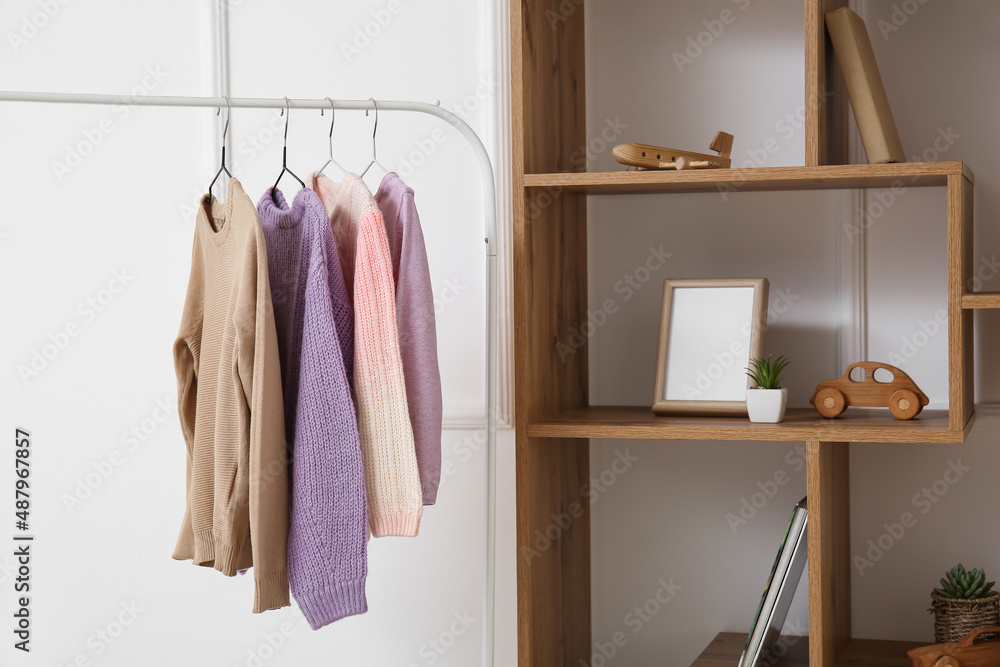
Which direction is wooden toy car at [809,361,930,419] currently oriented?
to the viewer's left

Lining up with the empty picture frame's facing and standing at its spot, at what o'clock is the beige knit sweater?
The beige knit sweater is roughly at 2 o'clock from the empty picture frame.

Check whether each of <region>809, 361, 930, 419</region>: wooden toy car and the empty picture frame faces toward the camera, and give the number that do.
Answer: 1

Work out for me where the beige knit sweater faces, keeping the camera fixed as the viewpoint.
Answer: facing the viewer and to the left of the viewer

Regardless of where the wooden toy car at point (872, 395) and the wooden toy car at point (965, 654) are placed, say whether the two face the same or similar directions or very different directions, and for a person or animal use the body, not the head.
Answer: same or similar directions

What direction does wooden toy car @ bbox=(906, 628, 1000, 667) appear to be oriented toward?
to the viewer's left

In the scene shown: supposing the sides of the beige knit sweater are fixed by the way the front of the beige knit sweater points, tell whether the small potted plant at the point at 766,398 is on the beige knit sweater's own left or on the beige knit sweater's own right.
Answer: on the beige knit sweater's own left

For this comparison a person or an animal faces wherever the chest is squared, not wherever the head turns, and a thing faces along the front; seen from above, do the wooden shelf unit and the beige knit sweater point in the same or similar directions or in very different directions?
same or similar directions

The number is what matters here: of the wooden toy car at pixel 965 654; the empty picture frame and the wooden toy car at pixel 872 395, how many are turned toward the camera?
1

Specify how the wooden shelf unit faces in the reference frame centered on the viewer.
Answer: facing the viewer
